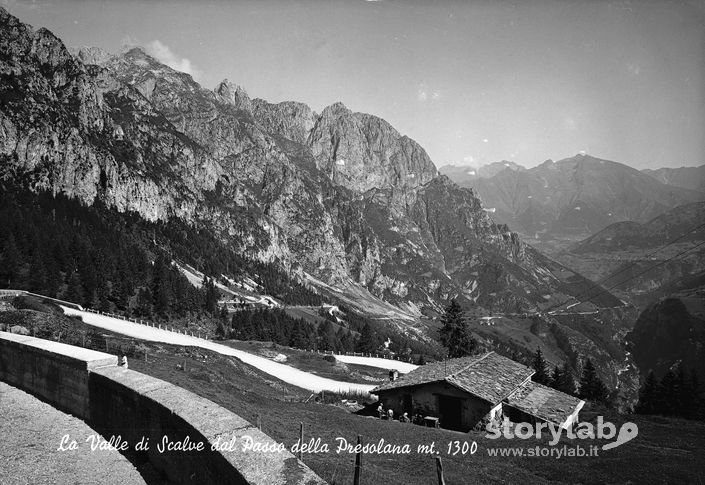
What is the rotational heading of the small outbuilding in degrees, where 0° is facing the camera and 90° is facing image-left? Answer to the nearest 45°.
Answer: approximately 45°

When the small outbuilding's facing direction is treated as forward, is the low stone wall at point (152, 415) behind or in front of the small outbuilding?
in front

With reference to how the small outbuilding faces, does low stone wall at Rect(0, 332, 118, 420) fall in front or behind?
in front
